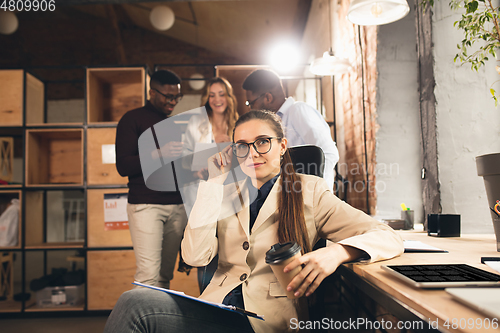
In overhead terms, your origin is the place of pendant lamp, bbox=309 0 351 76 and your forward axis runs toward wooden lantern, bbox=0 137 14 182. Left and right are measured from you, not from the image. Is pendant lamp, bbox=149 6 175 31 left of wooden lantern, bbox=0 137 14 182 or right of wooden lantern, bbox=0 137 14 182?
right

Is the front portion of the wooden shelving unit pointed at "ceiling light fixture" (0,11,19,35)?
no

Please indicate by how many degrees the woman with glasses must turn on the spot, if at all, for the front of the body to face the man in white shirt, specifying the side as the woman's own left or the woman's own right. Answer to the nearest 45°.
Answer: approximately 135° to the woman's own right

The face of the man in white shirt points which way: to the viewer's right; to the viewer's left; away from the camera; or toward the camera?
to the viewer's left

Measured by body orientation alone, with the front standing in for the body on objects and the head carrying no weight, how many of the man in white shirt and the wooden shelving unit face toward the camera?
1

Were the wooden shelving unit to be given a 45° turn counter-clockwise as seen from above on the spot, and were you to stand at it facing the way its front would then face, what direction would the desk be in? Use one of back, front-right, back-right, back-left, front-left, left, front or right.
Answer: front-right

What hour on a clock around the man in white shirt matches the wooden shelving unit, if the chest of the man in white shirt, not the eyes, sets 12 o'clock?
The wooden shelving unit is roughly at 1 o'clock from the man in white shirt.

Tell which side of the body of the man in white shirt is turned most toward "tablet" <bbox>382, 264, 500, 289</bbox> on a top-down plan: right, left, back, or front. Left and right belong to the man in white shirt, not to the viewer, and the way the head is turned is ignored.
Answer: left

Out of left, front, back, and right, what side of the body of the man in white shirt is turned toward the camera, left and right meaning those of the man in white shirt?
left

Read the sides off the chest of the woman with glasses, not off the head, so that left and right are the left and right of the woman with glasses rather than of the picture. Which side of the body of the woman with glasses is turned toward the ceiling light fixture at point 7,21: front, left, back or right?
right

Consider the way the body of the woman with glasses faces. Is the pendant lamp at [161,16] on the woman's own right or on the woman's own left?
on the woman's own right

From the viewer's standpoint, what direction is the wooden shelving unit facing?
toward the camera

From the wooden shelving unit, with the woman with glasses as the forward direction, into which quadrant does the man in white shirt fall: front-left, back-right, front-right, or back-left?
front-left

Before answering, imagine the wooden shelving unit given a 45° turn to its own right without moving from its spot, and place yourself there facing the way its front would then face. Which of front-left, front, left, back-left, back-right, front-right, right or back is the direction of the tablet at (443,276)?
front-left

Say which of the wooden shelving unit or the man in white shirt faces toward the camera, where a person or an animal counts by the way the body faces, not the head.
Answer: the wooden shelving unit

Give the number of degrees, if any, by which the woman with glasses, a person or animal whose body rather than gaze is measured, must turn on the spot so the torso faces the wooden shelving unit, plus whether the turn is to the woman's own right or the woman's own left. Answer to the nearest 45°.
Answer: approximately 90° to the woman's own right
